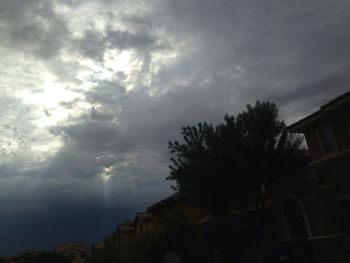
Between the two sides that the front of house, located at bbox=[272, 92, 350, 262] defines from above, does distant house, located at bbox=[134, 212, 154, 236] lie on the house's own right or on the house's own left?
on the house's own right

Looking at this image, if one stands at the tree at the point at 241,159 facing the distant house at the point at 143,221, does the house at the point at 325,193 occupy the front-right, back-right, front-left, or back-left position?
back-right

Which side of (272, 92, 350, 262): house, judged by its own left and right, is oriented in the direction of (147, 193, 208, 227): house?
right

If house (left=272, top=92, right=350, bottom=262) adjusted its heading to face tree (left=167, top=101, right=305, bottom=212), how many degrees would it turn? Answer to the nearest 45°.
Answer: approximately 45° to its right
